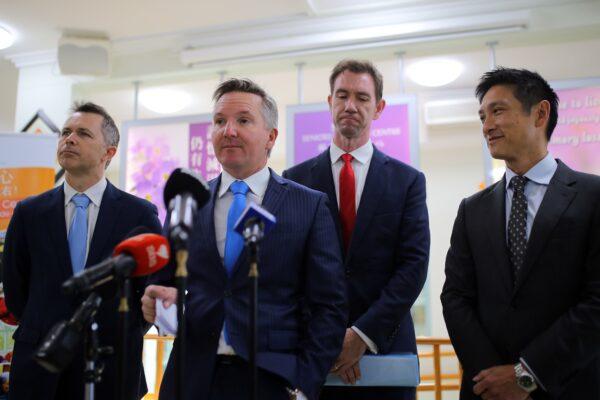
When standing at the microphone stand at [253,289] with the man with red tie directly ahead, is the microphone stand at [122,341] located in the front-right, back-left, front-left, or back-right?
back-left

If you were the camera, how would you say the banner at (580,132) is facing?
facing the viewer

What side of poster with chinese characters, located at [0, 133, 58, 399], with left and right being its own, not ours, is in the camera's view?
front

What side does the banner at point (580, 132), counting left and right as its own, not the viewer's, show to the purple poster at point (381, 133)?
right

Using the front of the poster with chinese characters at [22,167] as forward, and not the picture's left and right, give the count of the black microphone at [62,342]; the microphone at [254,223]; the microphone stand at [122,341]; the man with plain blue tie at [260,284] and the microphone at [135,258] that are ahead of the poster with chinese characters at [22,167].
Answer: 5

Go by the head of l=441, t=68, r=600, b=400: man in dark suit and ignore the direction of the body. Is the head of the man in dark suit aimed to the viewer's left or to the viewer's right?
to the viewer's left

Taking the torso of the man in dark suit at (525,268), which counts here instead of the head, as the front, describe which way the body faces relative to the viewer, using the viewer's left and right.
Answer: facing the viewer and to the left of the viewer

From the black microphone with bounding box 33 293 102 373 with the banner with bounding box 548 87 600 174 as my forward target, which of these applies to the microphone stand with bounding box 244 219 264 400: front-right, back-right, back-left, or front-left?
front-right

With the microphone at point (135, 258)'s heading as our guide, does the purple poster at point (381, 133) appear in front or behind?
in front

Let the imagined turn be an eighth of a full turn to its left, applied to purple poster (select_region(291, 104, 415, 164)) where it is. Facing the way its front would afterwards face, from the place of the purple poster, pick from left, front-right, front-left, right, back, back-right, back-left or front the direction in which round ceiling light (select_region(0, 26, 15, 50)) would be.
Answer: back-right

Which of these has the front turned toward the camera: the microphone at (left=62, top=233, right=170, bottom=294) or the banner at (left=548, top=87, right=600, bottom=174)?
the banner

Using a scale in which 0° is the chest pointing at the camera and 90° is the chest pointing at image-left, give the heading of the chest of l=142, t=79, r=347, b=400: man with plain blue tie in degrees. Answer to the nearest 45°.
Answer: approximately 45°

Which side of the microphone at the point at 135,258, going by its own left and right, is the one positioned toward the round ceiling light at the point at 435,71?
front

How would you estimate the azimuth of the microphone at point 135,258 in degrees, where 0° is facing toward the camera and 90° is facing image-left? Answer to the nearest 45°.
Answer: approximately 225°

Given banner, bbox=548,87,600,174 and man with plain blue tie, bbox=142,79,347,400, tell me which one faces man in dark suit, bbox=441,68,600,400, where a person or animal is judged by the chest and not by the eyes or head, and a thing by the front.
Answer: the banner

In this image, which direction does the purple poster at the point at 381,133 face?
toward the camera

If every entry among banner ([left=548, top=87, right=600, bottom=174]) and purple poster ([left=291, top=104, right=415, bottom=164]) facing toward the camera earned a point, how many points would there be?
2

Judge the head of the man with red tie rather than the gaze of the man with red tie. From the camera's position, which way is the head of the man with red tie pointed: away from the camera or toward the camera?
toward the camera

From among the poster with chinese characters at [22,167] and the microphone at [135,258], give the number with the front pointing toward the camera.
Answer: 1
